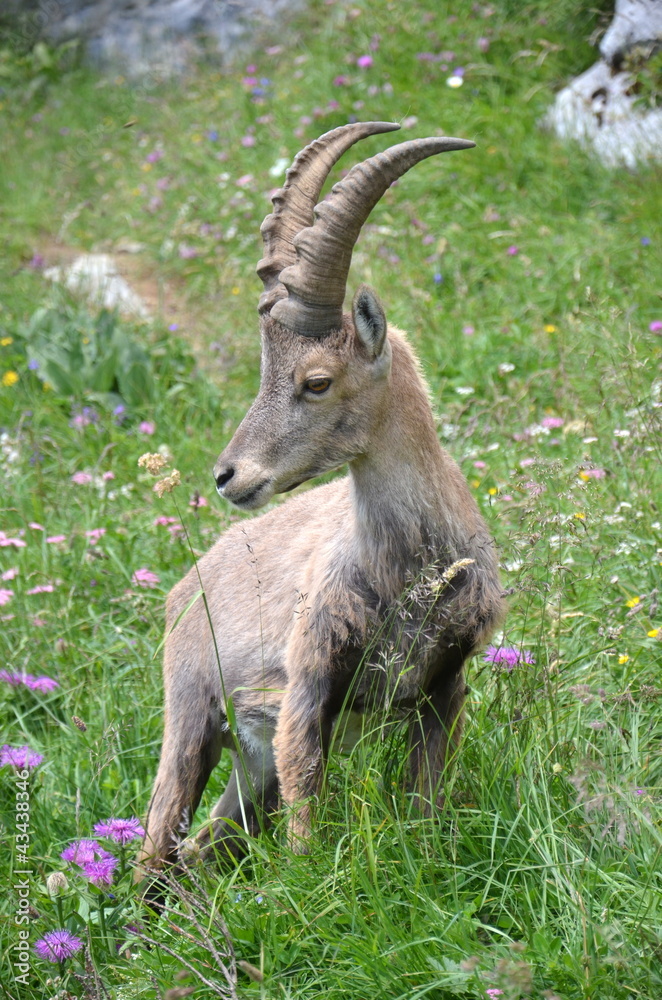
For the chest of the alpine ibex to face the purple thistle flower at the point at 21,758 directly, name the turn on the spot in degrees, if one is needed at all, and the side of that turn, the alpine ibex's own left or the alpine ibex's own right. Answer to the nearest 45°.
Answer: approximately 135° to the alpine ibex's own right

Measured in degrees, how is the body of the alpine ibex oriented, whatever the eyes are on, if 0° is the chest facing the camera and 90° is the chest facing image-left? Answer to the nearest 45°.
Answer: approximately 315°

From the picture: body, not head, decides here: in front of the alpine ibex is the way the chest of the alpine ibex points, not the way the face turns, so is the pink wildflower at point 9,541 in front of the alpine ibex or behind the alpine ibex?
behind

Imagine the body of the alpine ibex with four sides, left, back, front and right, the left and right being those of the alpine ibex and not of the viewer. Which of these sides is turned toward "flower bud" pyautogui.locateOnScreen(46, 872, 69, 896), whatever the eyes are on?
right

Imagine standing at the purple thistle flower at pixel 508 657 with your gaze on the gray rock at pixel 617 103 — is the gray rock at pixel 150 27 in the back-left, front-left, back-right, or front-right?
front-left

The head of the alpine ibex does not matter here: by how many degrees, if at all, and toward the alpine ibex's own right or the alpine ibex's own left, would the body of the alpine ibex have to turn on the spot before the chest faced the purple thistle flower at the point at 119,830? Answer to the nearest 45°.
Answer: approximately 90° to the alpine ibex's own right

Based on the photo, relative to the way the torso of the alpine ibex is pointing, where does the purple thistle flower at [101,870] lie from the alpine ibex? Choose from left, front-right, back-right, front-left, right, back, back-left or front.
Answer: right

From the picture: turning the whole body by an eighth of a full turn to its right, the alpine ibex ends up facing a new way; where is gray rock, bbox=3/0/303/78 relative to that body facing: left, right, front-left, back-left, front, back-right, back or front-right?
back

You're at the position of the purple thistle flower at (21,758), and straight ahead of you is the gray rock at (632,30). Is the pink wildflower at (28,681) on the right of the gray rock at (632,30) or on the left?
left

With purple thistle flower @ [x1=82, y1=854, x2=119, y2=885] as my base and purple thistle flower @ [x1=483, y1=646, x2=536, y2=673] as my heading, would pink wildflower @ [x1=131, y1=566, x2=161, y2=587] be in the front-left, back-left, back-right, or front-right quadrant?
front-left

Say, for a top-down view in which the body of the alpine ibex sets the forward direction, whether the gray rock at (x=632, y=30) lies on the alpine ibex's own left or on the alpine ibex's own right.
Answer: on the alpine ibex's own left

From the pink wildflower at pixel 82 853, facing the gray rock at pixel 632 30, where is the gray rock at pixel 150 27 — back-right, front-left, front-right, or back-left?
front-left

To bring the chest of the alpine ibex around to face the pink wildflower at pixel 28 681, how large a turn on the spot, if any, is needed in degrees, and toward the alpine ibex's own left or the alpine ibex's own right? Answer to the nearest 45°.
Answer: approximately 180°
